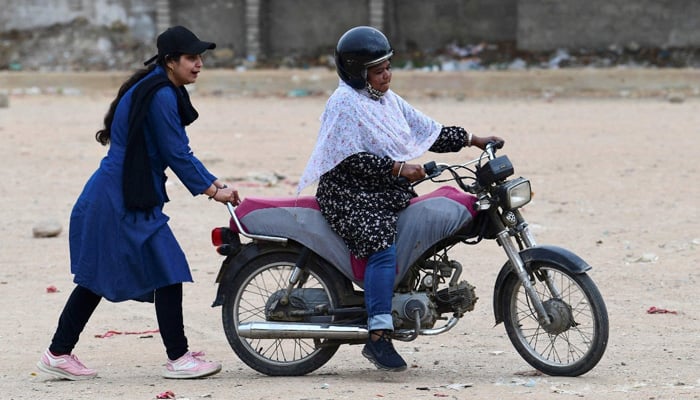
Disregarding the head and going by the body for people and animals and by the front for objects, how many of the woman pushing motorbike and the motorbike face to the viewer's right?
2

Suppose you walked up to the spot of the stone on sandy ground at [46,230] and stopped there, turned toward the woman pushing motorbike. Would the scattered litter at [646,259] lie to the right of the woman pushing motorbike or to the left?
left

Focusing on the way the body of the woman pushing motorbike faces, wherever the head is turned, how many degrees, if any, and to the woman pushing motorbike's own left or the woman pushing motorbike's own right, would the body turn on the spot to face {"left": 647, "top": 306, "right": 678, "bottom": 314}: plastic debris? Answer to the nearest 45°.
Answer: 0° — they already face it

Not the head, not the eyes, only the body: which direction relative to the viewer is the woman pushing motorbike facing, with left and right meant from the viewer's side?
facing to the right of the viewer

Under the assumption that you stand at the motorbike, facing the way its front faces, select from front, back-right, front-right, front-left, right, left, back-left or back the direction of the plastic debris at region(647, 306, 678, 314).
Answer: front-left

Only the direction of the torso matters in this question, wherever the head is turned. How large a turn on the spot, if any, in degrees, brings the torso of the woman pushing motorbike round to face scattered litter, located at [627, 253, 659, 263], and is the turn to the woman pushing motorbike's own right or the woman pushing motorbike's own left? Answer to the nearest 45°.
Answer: approximately 45° to the woman pushing motorbike's own left

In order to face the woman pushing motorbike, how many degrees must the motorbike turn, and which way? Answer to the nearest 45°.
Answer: approximately 180°

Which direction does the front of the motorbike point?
to the viewer's right
